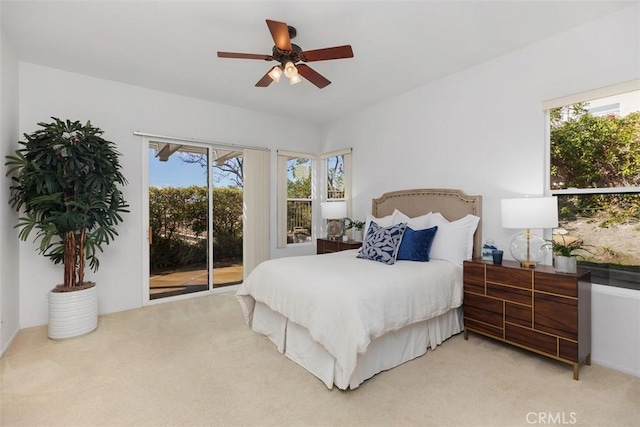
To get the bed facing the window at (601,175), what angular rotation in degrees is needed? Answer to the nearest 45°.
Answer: approximately 135° to its left

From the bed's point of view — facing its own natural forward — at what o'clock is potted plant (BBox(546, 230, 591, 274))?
The potted plant is roughly at 7 o'clock from the bed.

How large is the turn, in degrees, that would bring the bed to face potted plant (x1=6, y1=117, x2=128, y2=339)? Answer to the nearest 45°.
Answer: approximately 45° to its right

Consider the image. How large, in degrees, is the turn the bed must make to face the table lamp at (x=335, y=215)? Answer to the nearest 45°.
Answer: approximately 135° to its right

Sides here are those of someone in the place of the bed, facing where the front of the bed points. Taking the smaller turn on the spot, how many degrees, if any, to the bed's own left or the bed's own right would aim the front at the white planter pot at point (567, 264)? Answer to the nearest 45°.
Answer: approximately 135° to the bed's own left

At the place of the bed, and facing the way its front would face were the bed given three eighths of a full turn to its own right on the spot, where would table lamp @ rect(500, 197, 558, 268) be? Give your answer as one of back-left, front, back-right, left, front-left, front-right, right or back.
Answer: right

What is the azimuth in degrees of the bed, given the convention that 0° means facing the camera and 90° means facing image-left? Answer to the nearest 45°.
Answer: approximately 45°

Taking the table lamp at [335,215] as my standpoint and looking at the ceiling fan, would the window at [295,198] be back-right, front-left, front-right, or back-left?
back-right

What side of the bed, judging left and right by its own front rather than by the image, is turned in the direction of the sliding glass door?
right
